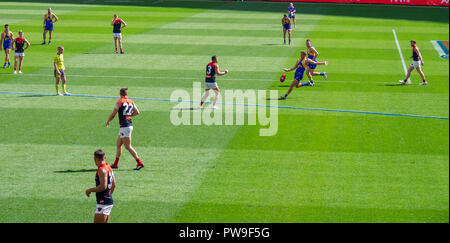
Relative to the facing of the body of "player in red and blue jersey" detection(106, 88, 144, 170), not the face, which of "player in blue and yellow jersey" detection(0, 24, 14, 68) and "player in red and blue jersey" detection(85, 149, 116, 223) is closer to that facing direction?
the player in blue and yellow jersey

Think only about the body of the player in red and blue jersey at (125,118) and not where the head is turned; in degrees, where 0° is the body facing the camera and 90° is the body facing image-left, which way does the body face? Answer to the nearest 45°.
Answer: approximately 135°

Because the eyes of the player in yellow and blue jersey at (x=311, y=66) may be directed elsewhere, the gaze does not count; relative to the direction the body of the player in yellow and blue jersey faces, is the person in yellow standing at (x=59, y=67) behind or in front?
in front

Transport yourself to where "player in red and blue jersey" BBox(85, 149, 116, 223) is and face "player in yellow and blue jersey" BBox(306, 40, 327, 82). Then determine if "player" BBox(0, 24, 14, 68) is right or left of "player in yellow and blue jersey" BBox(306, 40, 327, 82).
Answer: left

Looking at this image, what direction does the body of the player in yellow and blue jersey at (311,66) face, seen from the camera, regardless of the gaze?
to the viewer's left

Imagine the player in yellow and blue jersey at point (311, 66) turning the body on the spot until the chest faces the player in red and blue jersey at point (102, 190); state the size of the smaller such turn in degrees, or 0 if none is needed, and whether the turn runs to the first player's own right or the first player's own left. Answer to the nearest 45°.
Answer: approximately 90° to the first player's own left

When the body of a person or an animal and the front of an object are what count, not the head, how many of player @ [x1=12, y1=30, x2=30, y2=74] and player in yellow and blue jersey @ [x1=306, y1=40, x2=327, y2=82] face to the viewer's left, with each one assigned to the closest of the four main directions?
1

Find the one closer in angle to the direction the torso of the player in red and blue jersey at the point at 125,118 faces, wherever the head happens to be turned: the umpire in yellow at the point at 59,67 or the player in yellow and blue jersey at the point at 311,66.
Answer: the umpire in yellow

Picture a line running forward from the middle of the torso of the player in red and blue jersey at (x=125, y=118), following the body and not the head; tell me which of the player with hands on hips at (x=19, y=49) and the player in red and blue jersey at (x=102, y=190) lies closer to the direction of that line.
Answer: the player with hands on hips

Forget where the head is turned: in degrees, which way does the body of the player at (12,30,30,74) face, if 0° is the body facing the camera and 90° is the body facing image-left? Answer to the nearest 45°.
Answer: approximately 0°

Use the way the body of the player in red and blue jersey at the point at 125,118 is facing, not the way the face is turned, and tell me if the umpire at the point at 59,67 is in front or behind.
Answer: in front
